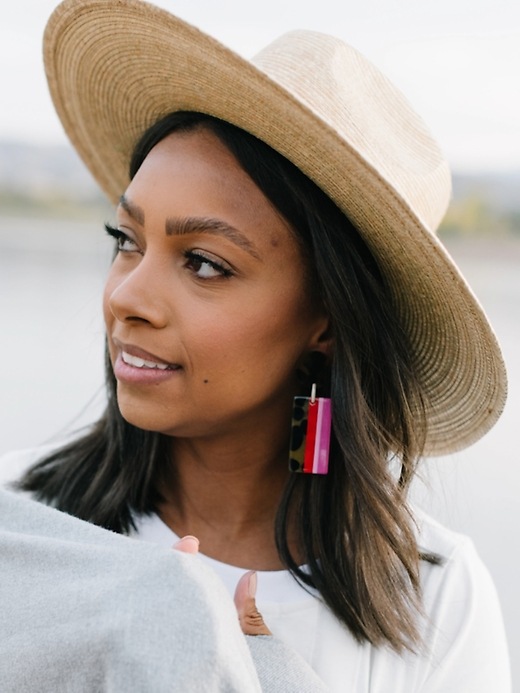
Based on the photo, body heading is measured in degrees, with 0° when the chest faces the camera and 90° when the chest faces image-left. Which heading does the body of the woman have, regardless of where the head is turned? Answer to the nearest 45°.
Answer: approximately 45°
